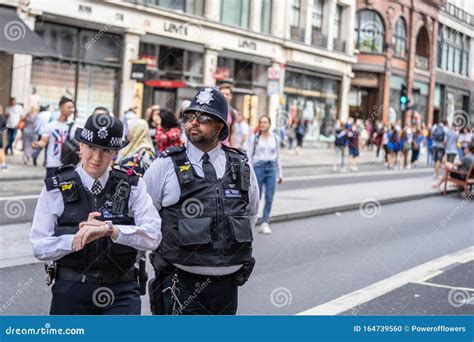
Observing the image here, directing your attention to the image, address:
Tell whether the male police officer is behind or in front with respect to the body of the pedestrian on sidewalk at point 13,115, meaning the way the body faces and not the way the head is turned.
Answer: in front

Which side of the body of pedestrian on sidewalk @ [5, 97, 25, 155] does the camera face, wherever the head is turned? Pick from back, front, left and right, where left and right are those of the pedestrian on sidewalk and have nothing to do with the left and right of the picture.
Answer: front

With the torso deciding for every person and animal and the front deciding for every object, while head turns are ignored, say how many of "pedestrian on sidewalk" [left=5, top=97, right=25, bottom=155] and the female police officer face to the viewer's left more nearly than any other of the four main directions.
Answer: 0

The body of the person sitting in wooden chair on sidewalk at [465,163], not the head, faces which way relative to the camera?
to the viewer's left

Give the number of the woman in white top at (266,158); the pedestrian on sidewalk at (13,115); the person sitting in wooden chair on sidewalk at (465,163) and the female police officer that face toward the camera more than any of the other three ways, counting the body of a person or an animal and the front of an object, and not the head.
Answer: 3

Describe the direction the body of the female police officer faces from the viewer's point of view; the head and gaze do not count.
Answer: toward the camera

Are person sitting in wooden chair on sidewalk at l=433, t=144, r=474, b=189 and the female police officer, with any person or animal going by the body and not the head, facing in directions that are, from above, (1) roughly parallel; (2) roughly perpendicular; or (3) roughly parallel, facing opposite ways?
roughly perpendicular

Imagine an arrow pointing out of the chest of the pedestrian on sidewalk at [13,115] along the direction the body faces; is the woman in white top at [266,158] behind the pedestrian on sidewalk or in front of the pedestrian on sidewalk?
in front
